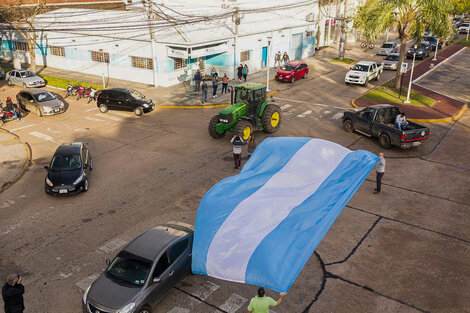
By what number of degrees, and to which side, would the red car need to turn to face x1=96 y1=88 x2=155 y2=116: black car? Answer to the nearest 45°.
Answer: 0° — it already faces it

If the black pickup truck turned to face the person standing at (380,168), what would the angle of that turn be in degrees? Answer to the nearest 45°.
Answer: approximately 135° to its left

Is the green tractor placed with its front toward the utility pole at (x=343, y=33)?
no

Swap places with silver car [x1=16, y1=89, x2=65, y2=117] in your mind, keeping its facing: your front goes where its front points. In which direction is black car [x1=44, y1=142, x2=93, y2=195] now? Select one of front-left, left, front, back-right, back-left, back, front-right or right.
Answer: front-right

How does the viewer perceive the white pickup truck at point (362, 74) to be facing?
facing the viewer and to the left of the viewer

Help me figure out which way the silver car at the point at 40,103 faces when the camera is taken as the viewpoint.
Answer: facing the viewer and to the right of the viewer

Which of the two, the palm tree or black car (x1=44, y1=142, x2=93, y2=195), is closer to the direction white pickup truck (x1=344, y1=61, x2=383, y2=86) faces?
the black car

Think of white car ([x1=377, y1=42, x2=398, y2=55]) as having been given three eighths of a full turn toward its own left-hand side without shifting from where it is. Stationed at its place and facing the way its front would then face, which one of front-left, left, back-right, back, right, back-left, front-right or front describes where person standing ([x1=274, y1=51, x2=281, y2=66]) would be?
back-right

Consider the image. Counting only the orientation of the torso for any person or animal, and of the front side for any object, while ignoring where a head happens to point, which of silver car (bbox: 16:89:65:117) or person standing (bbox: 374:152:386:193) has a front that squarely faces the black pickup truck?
the silver car

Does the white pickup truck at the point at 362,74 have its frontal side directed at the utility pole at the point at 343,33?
no

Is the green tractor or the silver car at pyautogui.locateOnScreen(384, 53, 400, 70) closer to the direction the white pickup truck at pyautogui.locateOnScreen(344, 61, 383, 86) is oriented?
the green tractor

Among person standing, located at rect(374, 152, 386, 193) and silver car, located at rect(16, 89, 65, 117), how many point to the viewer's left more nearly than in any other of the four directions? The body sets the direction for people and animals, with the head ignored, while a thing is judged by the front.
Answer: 1

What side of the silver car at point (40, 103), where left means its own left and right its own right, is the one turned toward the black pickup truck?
front

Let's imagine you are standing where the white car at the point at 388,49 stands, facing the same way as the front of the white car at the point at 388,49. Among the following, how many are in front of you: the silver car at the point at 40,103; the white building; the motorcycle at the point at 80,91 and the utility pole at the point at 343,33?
4

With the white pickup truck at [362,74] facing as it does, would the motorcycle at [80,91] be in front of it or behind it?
in front

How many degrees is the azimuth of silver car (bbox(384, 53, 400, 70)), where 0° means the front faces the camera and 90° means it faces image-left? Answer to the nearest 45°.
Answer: approximately 45°

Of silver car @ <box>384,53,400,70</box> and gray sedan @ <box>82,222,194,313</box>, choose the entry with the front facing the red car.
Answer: the silver car
